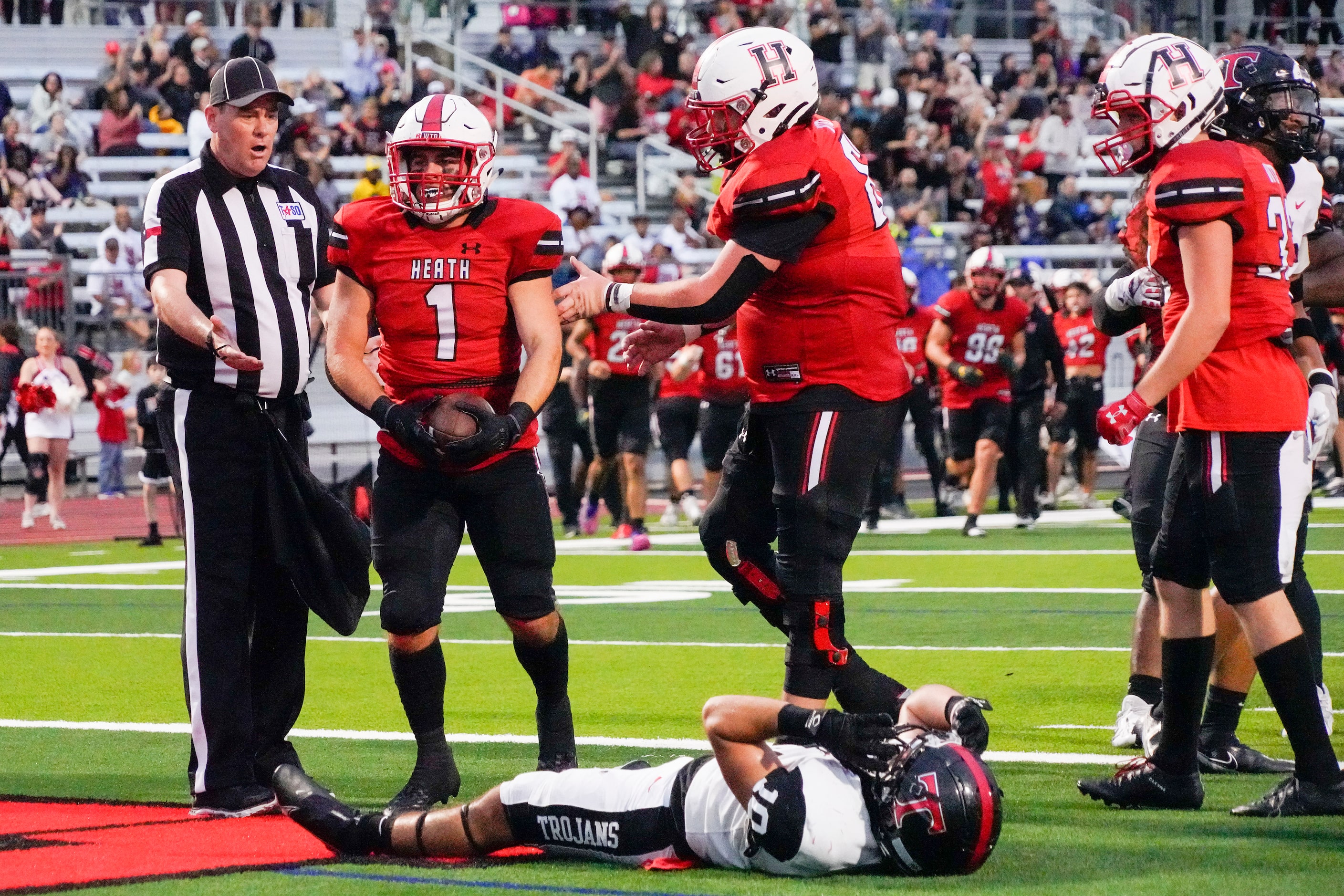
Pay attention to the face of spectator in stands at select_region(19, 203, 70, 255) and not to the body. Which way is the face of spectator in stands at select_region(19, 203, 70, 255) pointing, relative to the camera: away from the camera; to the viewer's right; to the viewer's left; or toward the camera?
toward the camera

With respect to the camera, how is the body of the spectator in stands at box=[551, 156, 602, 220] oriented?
toward the camera

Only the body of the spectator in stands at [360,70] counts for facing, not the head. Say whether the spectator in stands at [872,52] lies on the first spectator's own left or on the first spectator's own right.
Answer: on the first spectator's own left

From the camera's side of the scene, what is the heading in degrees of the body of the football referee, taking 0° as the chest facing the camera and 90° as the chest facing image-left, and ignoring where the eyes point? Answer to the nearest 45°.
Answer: approximately 315°

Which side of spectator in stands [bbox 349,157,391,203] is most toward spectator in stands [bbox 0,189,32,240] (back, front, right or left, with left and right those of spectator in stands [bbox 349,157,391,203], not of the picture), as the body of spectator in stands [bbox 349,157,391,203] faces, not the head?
right

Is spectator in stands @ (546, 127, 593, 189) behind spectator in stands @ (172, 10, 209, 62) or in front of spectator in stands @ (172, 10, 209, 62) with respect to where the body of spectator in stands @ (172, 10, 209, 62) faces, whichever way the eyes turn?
in front

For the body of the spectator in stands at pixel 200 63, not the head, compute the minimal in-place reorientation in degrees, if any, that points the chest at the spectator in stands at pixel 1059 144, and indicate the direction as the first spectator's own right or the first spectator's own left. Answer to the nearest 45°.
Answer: approximately 45° to the first spectator's own left

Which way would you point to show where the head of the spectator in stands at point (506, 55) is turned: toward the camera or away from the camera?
toward the camera

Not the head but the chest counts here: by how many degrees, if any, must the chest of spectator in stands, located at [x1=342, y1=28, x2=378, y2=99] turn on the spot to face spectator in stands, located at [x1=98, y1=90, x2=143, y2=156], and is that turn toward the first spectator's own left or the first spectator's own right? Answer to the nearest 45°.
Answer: approximately 45° to the first spectator's own right

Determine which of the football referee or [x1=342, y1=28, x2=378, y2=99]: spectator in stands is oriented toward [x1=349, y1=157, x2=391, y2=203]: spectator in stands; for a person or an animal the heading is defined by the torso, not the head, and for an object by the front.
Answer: [x1=342, y1=28, x2=378, y2=99]: spectator in stands

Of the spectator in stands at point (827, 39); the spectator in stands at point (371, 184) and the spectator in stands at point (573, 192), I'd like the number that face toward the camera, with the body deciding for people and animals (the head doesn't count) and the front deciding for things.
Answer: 3

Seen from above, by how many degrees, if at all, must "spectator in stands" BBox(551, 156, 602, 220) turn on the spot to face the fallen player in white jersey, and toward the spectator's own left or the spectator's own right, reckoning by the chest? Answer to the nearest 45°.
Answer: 0° — they already face them

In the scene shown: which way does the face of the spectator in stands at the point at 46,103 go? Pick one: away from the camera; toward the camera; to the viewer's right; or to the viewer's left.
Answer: toward the camera

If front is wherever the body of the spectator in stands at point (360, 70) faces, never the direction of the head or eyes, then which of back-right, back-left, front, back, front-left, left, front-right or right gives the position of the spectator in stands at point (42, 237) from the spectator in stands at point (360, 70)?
front-right

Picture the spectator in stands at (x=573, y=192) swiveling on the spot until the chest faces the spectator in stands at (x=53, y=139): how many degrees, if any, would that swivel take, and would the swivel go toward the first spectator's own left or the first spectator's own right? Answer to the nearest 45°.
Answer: approximately 90° to the first spectator's own right

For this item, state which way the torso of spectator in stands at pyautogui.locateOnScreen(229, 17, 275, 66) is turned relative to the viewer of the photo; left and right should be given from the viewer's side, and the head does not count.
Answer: facing the viewer

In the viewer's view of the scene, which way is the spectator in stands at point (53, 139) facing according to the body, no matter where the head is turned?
toward the camera

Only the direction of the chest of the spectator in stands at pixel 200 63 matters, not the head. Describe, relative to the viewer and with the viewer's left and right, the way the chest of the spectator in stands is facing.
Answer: facing the viewer and to the right of the viewer

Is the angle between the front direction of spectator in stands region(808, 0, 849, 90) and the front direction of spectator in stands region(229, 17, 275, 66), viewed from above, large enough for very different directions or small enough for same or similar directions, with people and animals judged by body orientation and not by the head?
same or similar directions
